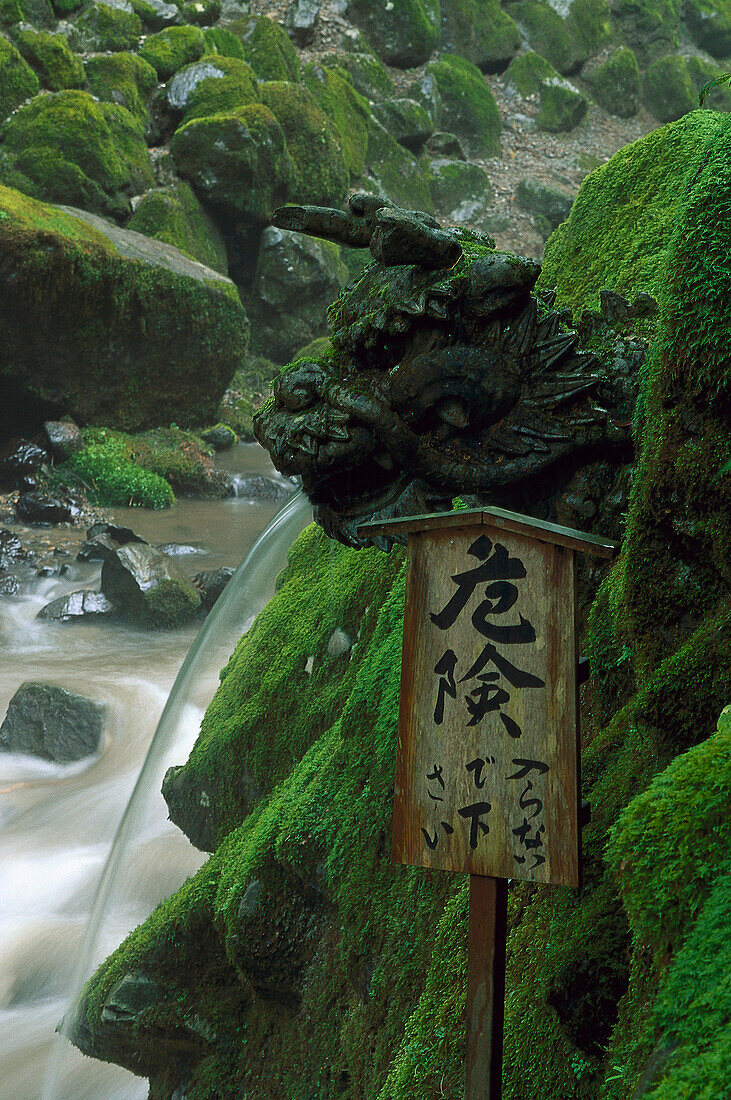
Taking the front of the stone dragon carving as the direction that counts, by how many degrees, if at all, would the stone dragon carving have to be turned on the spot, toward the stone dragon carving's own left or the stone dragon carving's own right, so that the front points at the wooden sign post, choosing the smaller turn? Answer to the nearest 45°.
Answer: approximately 90° to the stone dragon carving's own left

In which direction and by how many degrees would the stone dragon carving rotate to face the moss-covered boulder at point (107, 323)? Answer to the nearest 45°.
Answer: approximately 45° to its right

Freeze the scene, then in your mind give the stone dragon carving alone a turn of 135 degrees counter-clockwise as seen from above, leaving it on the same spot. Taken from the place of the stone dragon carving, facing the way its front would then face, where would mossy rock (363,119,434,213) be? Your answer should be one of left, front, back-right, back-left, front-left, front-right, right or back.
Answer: back-left

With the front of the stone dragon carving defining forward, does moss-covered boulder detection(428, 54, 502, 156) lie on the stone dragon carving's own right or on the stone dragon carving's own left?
on the stone dragon carving's own right

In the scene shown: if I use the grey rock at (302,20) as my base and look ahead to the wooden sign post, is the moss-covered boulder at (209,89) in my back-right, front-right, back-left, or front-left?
front-right

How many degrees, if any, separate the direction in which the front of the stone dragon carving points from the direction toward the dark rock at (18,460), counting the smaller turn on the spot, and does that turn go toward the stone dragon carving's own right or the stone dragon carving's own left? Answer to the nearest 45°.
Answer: approximately 45° to the stone dragon carving's own right

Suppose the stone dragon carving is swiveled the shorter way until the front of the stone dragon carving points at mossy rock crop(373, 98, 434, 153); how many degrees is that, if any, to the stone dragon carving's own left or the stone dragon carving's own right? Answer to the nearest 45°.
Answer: approximately 90° to the stone dragon carving's own right

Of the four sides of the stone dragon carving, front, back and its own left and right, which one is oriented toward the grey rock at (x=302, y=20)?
right

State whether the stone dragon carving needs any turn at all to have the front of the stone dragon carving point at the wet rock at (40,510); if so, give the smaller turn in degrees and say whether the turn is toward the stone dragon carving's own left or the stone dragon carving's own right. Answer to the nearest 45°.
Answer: approximately 45° to the stone dragon carving's own right

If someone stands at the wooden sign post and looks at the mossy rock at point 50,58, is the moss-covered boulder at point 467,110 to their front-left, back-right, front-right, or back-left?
front-right

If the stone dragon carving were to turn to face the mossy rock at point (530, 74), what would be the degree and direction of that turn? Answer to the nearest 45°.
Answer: approximately 90° to its right

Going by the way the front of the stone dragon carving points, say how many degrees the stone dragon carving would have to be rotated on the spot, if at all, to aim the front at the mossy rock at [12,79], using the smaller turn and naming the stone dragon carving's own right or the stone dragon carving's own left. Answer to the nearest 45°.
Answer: approximately 45° to the stone dragon carving's own right

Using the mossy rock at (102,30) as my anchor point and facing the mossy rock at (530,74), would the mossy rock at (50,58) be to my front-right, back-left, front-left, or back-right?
back-right

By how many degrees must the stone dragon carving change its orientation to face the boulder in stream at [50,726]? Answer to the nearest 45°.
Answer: approximately 45° to its right

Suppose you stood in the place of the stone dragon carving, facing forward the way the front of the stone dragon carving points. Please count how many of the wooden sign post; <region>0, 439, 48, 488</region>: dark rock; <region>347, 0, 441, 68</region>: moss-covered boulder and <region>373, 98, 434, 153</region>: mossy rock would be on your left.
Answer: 1

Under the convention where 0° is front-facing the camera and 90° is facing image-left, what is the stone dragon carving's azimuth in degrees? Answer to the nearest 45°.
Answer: approximately 90°

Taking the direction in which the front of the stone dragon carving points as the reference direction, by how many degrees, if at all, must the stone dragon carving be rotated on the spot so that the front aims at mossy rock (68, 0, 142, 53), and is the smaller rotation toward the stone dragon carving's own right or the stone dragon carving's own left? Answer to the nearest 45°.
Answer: approximately 45° to the stone dragon carving's own right
